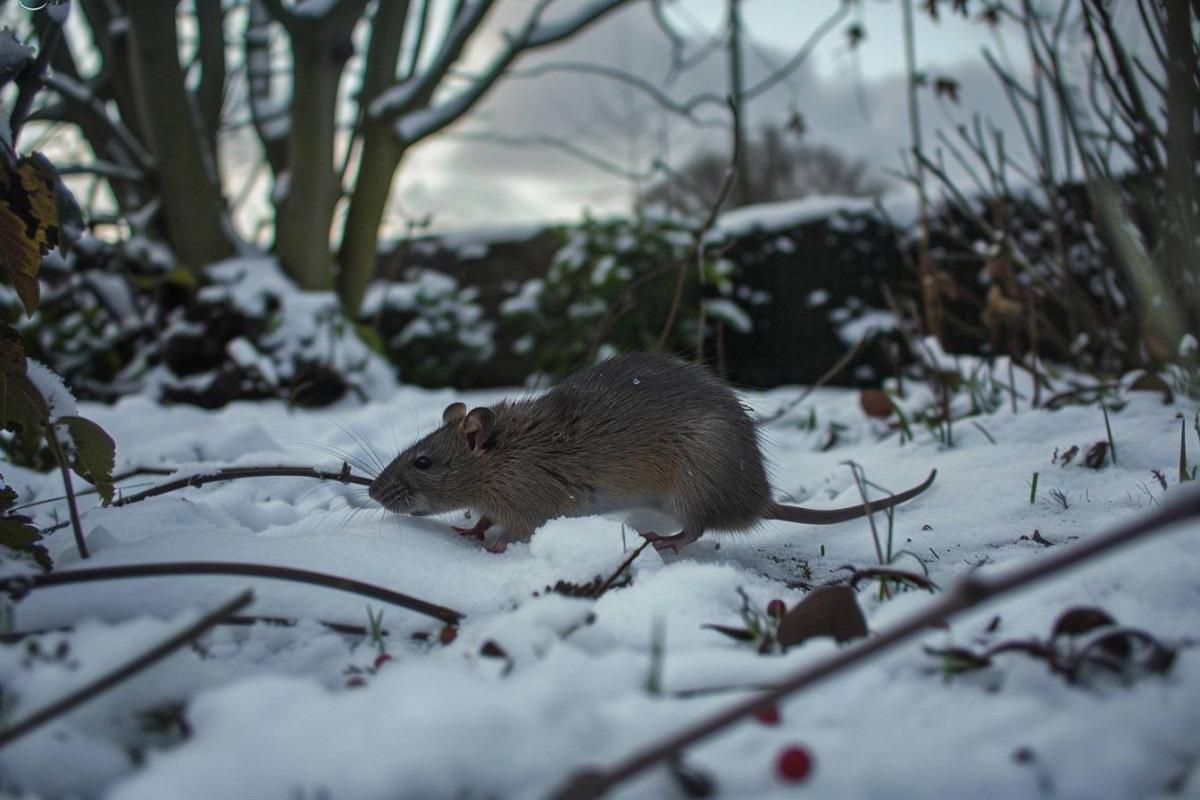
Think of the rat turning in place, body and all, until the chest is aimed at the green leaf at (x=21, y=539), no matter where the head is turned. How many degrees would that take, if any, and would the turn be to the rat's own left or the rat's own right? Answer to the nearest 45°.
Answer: approximately 45° to the rat's own left

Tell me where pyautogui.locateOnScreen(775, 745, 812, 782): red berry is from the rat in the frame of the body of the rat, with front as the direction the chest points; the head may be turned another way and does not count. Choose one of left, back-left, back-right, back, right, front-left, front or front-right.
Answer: left

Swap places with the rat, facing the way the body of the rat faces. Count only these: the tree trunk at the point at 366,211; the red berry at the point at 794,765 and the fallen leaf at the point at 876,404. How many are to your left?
1

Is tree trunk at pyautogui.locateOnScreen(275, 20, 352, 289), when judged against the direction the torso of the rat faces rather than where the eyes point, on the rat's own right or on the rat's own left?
on the rat's own right

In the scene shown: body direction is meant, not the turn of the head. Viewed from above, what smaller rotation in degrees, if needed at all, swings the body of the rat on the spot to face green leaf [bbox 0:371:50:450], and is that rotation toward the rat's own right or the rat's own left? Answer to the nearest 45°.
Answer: approximately 45° to the rat's own left

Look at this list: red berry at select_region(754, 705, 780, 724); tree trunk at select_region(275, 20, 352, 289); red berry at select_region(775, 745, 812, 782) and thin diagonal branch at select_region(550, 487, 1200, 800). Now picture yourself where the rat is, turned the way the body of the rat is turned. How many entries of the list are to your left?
3

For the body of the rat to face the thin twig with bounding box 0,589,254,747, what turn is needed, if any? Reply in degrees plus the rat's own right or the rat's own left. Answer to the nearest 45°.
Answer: approximately 90° to the rat's own left

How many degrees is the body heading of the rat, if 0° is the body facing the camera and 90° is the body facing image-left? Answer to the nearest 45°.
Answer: approximately 90°
